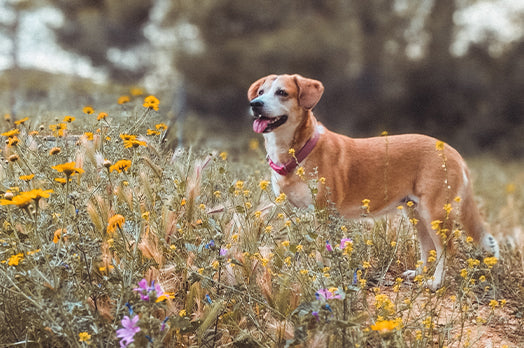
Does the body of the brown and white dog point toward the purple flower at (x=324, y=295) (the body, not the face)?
no

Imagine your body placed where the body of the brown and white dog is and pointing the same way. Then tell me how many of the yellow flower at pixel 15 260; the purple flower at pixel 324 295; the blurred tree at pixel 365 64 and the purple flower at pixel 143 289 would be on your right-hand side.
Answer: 1

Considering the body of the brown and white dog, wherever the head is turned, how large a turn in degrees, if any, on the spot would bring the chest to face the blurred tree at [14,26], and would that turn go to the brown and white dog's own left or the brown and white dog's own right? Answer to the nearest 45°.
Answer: approximately 45° to the brown and white dog's own right

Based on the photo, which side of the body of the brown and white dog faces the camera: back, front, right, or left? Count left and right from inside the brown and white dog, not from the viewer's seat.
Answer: left

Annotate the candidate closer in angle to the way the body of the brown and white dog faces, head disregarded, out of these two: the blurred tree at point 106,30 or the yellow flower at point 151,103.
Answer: the yellow flower

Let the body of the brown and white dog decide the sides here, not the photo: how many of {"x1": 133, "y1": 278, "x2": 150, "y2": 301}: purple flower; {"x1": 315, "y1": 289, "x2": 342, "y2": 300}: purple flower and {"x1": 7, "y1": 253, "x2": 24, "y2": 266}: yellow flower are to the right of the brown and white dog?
0

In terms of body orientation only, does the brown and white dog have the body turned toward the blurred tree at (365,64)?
no

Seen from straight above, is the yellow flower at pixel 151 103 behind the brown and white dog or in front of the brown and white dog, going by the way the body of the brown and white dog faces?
in front
